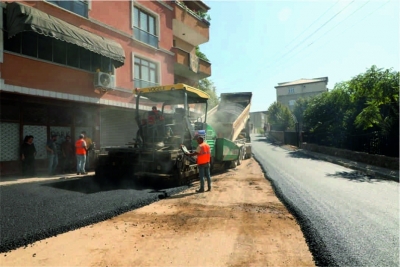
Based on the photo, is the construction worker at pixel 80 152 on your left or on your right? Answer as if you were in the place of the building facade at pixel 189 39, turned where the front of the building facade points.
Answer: on your right

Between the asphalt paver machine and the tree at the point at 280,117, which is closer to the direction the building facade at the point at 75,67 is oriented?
the asphalt paver machine

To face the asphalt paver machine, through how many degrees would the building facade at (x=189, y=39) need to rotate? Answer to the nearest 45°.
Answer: approximately 45° to its right

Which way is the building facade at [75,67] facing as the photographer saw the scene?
facing the viewer and to the right of the viewer

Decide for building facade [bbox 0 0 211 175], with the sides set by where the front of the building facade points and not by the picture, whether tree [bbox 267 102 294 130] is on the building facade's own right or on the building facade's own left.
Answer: on the building facade's own left

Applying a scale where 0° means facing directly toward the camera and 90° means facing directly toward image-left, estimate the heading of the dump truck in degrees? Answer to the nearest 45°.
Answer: approximately 225°

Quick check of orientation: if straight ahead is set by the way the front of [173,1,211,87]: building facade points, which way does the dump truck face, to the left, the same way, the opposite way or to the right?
to the left
